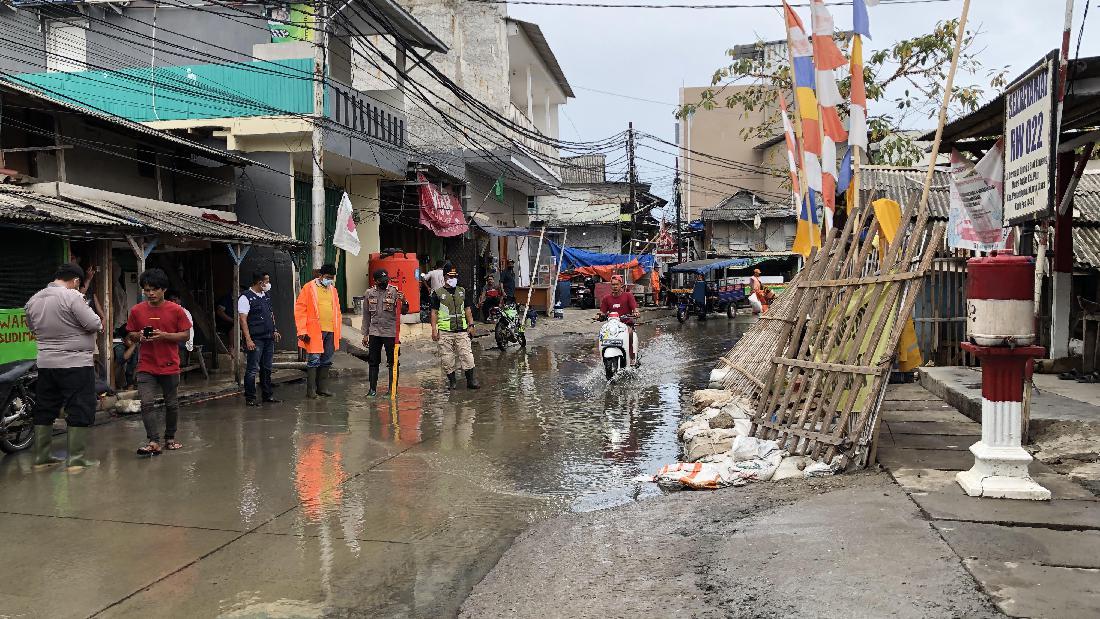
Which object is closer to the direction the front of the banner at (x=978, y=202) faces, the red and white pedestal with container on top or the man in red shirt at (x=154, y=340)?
the red and white pedestal with container on top

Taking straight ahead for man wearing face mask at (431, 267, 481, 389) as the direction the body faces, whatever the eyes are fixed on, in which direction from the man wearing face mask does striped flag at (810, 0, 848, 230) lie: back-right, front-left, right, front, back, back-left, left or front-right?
front-left

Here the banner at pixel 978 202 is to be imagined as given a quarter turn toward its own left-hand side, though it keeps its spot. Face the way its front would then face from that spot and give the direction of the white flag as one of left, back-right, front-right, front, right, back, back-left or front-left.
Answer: back

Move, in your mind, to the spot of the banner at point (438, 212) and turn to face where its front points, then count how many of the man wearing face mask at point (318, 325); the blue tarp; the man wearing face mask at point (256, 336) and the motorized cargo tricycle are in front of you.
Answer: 2

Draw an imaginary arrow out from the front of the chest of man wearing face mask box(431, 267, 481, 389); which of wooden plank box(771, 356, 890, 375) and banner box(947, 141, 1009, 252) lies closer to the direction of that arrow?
the wooden plank

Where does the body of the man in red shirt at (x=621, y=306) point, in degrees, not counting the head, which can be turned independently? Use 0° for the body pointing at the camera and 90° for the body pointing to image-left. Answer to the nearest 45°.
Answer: approximately 0°

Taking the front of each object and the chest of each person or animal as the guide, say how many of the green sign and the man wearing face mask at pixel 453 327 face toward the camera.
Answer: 2

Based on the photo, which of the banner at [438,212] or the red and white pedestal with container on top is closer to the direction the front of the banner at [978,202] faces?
the red and white pedestal with container on top

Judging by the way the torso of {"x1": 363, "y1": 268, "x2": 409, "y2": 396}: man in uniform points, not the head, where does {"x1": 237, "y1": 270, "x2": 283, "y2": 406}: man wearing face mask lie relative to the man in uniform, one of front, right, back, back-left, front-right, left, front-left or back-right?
right
